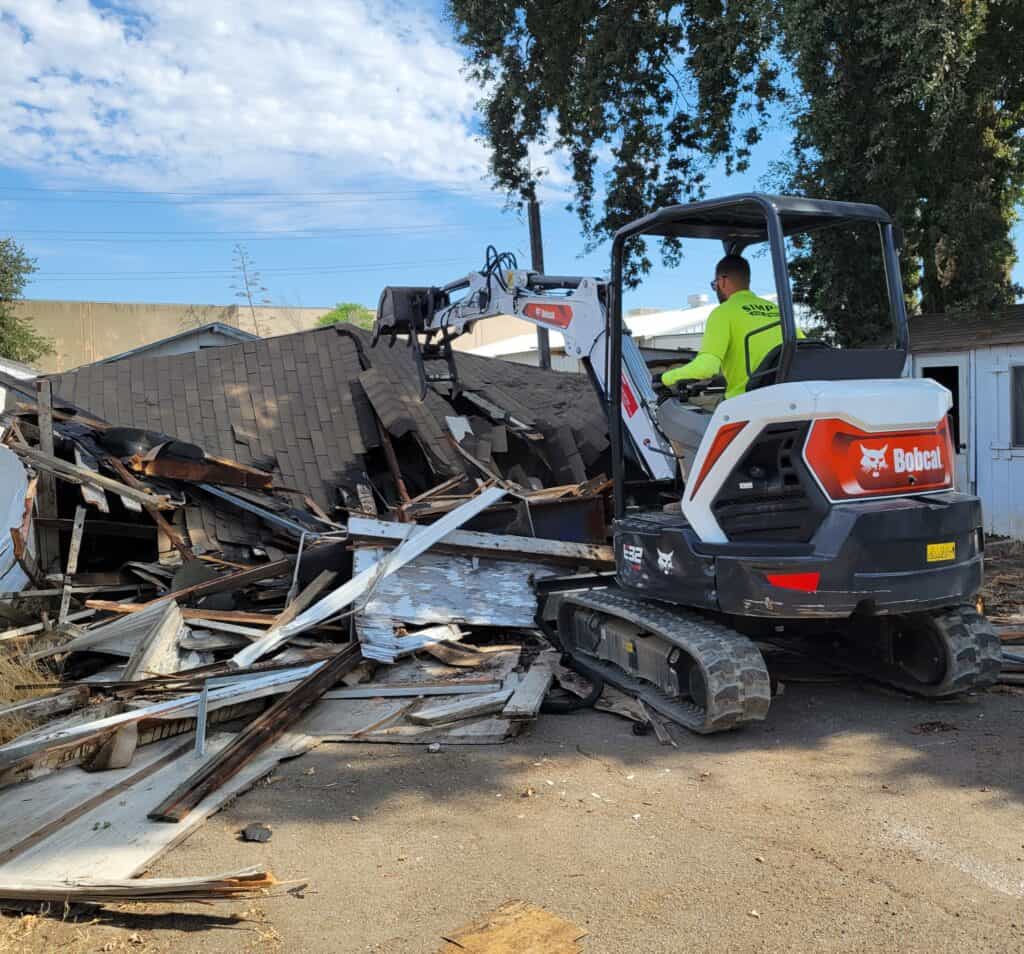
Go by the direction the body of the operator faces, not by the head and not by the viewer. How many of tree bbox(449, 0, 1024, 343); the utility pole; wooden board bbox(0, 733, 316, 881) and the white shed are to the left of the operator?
1

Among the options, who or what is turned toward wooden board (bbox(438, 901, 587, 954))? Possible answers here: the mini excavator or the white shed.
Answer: the white shed

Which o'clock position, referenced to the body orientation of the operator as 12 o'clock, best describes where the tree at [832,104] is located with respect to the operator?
The tree is roughly at 2 o'clock from the operator.

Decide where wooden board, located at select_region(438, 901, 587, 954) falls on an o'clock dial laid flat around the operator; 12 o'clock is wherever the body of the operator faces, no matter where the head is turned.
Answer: The wooden board is roughly at 8 o'clock from the operator.

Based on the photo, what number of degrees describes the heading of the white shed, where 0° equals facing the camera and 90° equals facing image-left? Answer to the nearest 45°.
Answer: approximately 0°

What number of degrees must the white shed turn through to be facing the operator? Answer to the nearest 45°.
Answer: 0° — it already faces them

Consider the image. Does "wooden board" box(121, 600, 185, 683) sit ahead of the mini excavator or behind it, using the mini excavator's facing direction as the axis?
ahead

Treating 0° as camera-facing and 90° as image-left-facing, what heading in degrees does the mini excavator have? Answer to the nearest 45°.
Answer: approximately 135°

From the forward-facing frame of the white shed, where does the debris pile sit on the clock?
The debris pile is roughly at 1 o'clock from the white shed.

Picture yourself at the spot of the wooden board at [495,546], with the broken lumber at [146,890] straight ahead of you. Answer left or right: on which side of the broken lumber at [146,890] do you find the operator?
left

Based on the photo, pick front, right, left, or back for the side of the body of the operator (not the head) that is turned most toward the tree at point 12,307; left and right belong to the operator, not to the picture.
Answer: front

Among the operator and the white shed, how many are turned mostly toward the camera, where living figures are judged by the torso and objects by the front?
1
